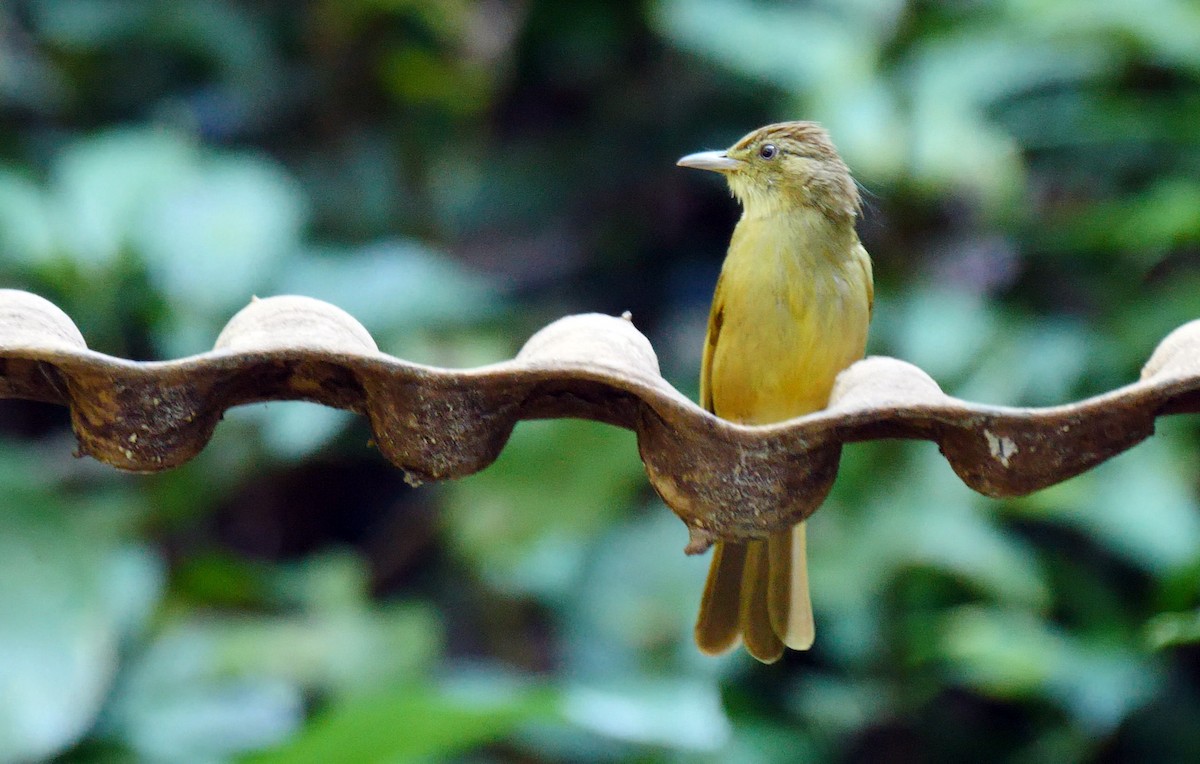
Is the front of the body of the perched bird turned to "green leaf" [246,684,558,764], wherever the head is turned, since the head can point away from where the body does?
no

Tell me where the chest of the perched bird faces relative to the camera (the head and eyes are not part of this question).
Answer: toward the camera

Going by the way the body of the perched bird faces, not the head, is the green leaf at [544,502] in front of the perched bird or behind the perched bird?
behind
